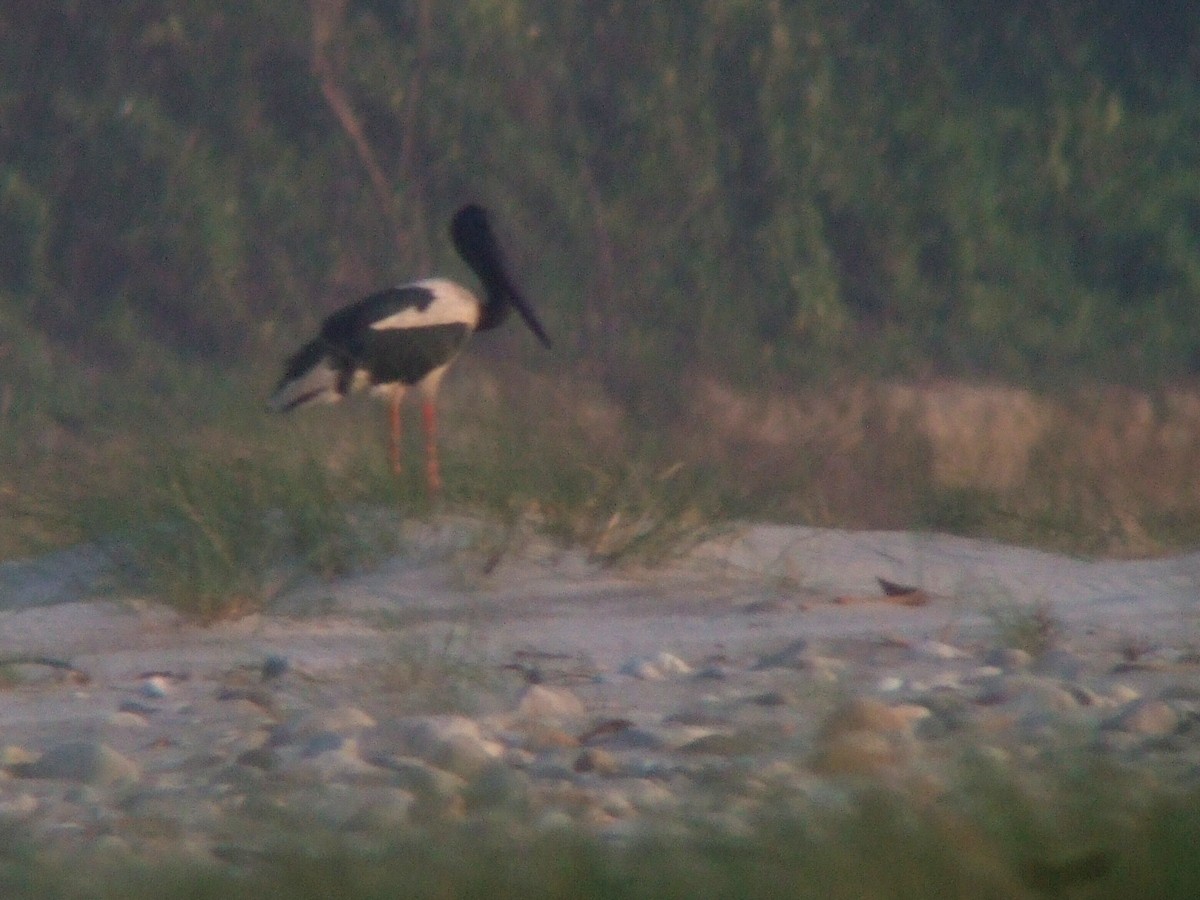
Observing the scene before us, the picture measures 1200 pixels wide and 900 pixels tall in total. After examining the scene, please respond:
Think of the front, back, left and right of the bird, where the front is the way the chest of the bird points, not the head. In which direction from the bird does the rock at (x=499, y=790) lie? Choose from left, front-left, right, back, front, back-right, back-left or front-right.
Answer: right

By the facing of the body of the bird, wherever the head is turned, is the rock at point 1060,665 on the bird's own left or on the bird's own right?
on the bird's own right

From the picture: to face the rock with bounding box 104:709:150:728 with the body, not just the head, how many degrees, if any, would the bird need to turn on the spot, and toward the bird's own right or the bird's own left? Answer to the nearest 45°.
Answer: approximately 90° to the bird's own right

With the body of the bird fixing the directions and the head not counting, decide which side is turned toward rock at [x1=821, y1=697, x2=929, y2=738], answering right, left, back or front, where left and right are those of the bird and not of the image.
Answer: right

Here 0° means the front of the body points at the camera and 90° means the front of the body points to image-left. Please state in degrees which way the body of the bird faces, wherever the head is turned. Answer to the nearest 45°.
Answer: approximately 270°

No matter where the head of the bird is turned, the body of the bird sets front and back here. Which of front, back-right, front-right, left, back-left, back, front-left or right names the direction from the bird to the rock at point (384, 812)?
right

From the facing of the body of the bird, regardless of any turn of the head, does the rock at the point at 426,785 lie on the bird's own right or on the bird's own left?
on the bird's own right

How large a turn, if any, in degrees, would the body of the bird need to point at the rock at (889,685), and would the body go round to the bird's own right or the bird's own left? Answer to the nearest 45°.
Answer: approximately 90° to the bird's own right

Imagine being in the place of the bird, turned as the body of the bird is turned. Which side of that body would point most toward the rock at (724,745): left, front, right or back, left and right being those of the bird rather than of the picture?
right

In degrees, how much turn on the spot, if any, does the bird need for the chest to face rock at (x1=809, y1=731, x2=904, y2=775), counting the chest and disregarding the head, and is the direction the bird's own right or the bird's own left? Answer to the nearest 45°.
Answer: approximately 90° to the bird's own right

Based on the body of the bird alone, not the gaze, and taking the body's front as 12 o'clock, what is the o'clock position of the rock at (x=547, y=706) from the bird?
The rock is roughly at 3 o'clock from the bird.

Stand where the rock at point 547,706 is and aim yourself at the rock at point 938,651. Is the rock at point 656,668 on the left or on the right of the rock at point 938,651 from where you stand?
left
